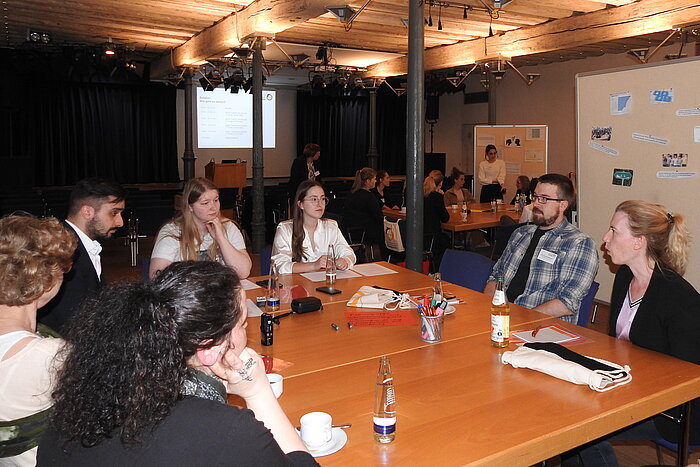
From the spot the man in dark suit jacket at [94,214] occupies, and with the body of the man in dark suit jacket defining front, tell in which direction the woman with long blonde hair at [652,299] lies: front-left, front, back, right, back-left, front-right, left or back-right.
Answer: front-right

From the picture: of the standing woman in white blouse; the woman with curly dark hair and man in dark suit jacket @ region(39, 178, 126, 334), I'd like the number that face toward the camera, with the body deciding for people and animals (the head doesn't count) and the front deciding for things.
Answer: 1

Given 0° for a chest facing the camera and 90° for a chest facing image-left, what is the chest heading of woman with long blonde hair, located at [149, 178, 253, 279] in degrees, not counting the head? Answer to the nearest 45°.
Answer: approximately 315°

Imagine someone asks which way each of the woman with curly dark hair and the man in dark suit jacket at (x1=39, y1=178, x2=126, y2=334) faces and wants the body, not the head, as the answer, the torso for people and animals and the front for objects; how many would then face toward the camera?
0

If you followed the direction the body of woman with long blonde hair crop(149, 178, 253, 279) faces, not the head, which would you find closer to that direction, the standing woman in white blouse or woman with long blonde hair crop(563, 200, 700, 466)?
the woman with long blonde hair

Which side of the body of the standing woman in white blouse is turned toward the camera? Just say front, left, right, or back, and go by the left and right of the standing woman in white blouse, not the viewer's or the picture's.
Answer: front

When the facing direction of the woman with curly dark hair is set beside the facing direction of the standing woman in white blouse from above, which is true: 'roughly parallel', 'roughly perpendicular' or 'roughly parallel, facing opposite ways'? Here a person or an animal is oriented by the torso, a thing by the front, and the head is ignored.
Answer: roughly parallel, facing opposite ways

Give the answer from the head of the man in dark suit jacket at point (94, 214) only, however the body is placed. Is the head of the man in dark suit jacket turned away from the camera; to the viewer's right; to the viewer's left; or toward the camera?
to the viewer's right

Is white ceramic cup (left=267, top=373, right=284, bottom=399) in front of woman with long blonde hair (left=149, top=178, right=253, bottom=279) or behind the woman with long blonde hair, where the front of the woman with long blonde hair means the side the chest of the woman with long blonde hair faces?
in front

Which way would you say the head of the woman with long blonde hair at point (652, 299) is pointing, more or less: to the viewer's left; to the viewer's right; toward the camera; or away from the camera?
to the viewer's left

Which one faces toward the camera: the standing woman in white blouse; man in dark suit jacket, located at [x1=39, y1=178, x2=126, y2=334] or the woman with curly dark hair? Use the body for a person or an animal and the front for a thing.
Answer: the standing woman in white blouse

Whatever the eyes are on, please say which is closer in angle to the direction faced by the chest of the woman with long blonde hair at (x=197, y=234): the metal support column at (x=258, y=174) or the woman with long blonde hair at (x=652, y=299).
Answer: the woman with long blonde hair

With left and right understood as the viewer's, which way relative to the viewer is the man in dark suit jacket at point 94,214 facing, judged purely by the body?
facing to the right of the viewer
